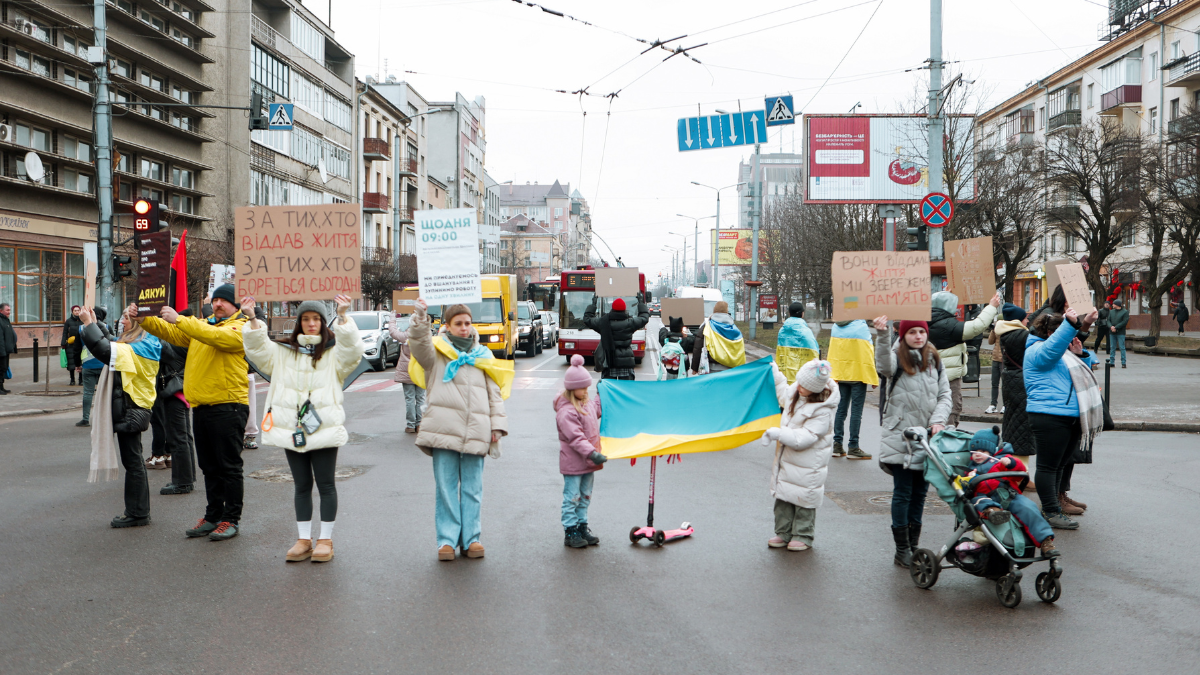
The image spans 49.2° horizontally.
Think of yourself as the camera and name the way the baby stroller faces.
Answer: facing the viewer and to the right of the viewer

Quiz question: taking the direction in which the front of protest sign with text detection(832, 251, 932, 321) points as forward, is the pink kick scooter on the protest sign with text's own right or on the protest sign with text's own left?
on the protest sign with text's own right

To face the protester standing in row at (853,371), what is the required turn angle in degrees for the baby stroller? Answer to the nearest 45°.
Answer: approximately 135° to its left

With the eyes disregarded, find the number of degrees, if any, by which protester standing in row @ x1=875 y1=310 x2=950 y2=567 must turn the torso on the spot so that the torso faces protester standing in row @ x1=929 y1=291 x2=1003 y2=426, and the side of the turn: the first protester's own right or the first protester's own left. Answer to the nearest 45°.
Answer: approximately 180°

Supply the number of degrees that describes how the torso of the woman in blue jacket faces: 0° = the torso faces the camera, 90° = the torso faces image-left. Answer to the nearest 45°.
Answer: approximately 270°

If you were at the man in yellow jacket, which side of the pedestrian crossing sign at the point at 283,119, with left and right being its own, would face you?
front

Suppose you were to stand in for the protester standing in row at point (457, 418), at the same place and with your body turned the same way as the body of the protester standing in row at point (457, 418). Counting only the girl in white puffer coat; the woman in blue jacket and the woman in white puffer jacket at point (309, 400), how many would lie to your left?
2

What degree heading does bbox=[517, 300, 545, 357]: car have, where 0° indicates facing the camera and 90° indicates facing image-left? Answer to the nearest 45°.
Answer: approximately 0°
